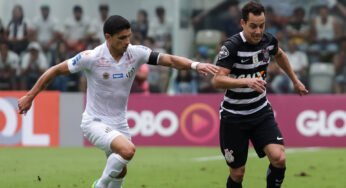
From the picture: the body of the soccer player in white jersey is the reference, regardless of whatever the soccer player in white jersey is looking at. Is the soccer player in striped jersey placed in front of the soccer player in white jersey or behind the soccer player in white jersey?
in front

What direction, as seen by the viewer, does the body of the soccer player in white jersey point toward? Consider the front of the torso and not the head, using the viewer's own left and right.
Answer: facing the viewer and to the right of the viewer
